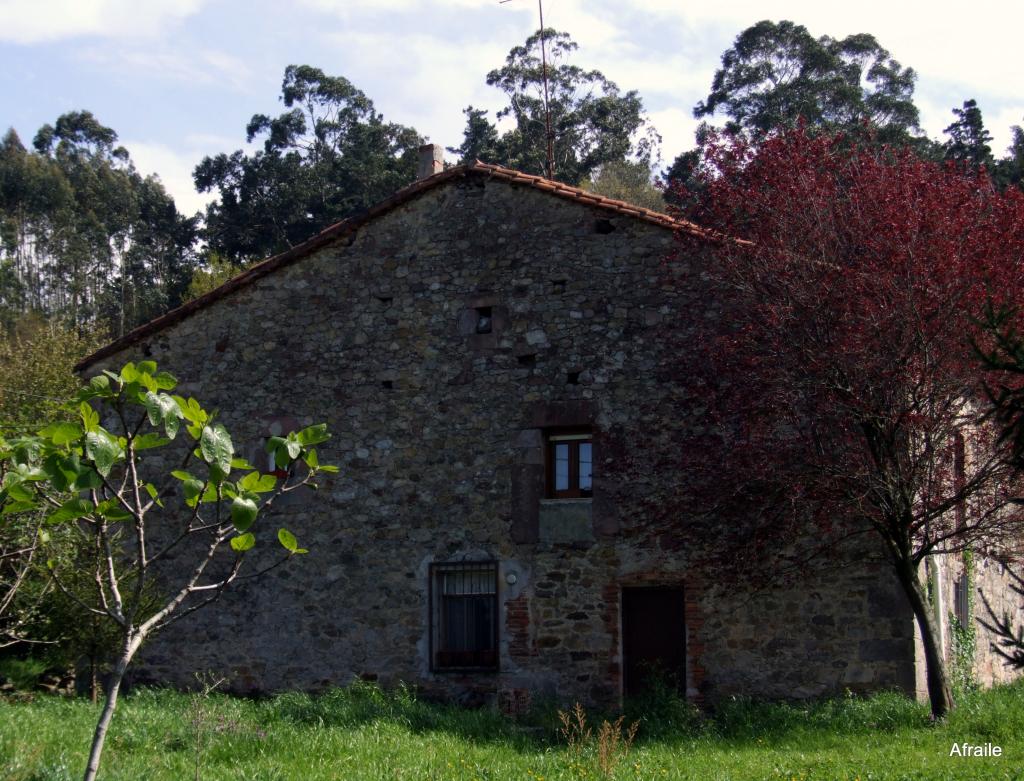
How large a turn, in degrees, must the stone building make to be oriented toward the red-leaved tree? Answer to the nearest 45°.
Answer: approximately 45° to its left

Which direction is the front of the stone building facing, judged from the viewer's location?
facing the viewer

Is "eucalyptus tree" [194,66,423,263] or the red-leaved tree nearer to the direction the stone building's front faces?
the red-leaved tree

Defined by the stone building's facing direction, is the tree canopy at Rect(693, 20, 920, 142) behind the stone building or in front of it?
behind

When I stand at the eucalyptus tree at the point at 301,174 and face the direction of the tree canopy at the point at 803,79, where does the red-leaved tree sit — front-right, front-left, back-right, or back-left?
front-right

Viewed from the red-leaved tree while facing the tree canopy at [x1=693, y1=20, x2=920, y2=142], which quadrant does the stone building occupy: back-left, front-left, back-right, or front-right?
front-left

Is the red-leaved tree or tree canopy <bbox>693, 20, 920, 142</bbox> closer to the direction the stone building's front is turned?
the red-leaved tree

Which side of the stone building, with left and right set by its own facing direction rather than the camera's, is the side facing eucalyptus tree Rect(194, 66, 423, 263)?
back

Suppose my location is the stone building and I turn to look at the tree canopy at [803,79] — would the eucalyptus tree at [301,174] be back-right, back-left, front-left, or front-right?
front-left
